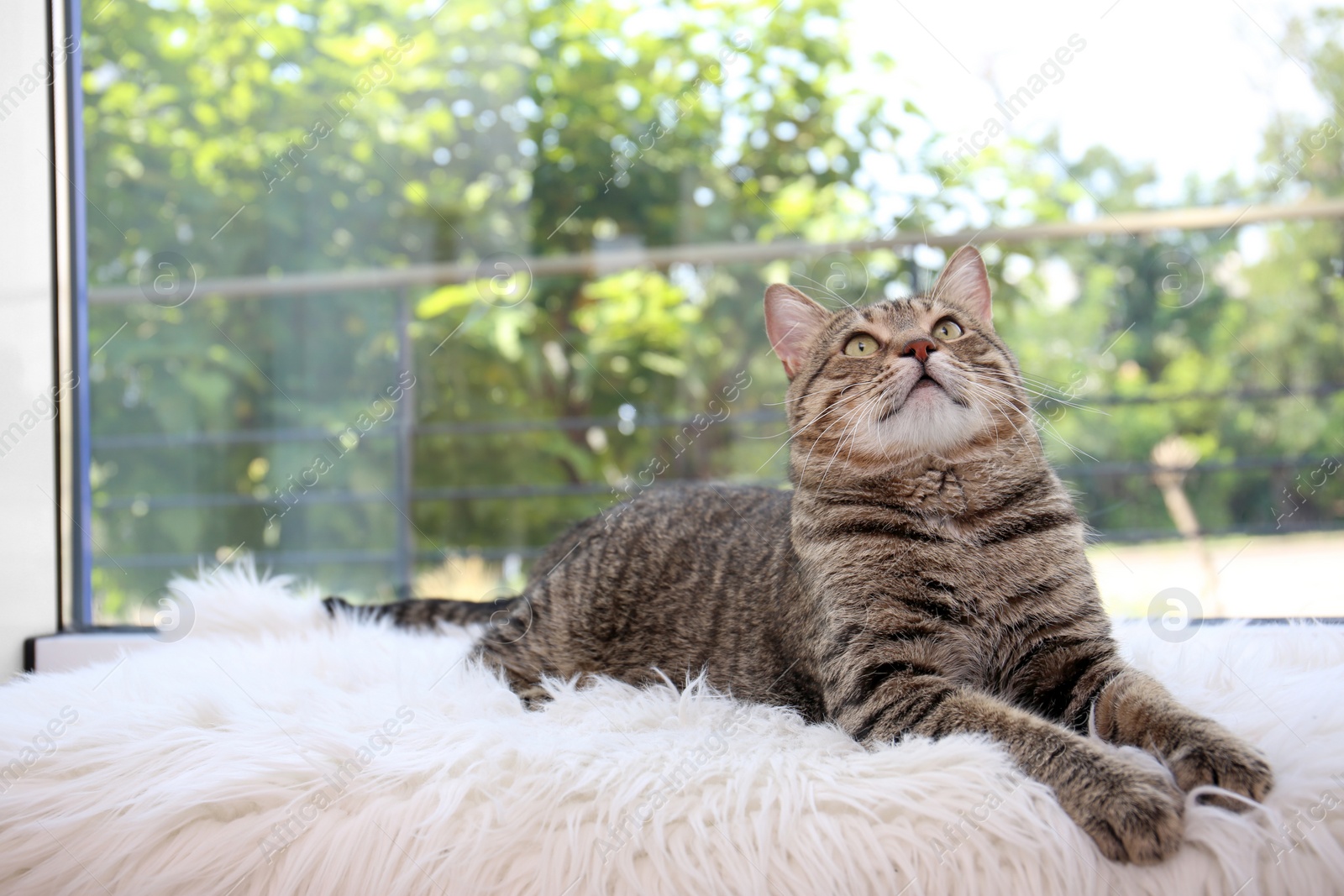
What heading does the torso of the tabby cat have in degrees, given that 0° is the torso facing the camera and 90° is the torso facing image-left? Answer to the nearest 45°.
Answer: approximately 315°
